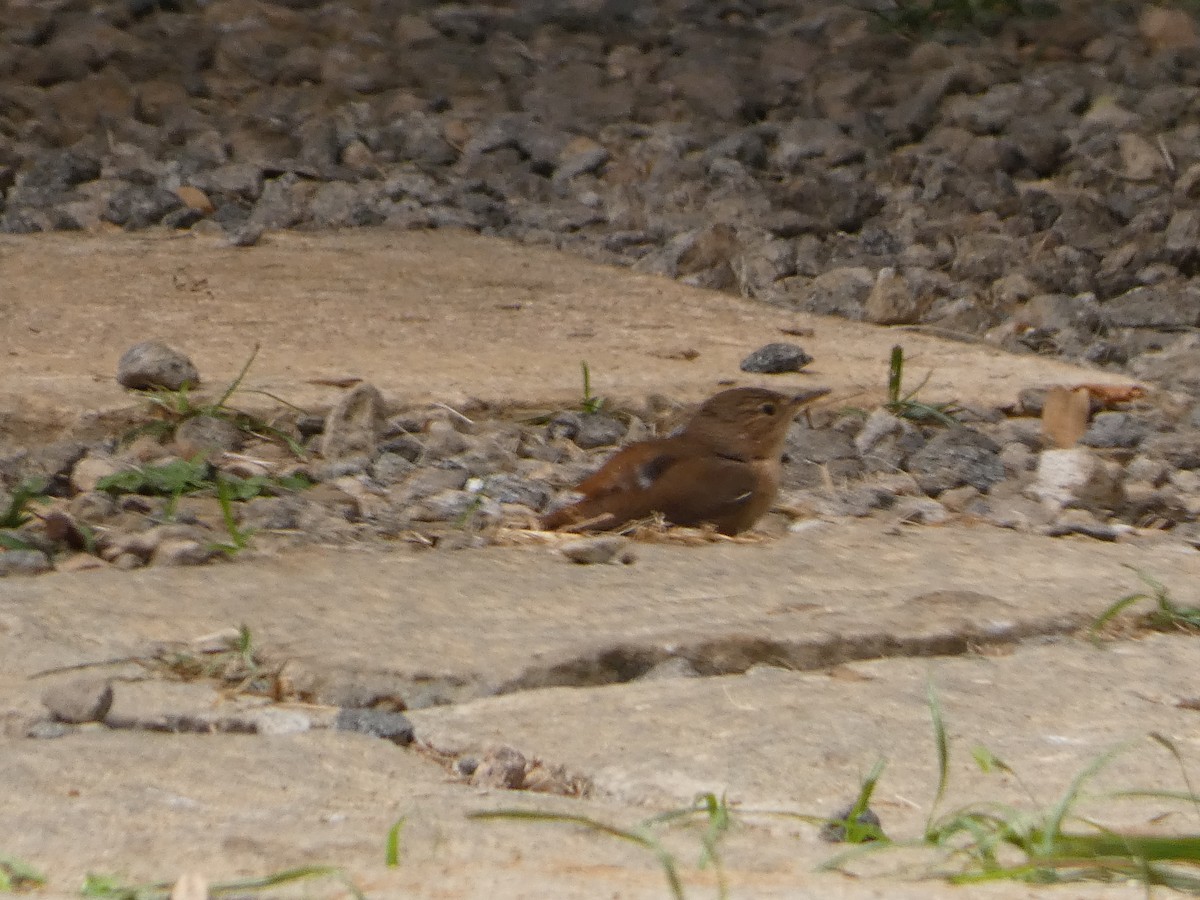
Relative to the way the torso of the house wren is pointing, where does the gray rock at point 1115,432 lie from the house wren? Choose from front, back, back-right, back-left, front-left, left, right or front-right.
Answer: front-left

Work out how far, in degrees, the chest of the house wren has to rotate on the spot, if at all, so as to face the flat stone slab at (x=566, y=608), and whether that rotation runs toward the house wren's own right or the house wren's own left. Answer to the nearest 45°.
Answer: approximately 90° to the house wren's own right

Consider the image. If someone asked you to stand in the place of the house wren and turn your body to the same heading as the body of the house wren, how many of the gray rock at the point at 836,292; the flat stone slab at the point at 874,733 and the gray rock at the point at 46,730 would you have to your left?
1

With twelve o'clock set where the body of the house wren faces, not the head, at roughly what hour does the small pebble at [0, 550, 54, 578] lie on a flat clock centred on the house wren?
The small pebble is roughly at 5 o'clock from the house wren.

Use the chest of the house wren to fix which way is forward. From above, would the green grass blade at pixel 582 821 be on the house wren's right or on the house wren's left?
on the house wren's right

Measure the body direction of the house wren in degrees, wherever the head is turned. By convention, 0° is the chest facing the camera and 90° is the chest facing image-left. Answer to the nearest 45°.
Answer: approximately 270°

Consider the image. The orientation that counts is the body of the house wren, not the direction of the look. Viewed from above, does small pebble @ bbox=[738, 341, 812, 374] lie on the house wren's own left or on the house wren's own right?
on the house wren's own left

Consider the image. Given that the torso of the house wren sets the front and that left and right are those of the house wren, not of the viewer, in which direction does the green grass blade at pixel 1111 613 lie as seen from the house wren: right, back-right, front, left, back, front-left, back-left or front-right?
front-right

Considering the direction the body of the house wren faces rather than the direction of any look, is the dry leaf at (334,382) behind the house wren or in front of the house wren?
behind

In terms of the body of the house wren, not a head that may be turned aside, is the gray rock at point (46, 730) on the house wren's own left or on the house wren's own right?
on the house wren's own right

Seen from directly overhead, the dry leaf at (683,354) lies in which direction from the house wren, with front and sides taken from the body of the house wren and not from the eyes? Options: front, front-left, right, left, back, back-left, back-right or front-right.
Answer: left

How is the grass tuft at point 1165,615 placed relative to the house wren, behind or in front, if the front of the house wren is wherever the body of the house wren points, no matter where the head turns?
in front
